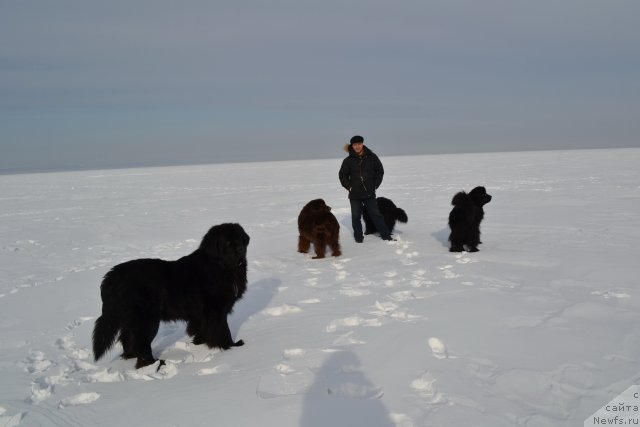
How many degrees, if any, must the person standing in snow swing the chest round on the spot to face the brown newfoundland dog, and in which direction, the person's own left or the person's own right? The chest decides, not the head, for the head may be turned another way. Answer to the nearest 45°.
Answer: approximately 45° to the person's own right

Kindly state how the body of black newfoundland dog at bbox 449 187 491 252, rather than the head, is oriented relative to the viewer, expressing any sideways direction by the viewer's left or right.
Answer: facing away from the viewer and to the right of the viewer

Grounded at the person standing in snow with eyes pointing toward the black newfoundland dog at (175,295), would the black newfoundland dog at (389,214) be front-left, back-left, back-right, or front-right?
back-left

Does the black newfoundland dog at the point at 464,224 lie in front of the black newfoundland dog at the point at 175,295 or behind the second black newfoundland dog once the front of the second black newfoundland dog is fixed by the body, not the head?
in front

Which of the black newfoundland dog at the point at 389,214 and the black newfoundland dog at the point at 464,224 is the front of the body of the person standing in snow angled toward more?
the black newfoundland dog at the point at 464,224

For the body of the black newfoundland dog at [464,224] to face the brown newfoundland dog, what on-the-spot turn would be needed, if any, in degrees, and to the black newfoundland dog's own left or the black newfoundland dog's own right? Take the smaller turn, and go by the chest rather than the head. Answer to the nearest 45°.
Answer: approximately 135° to the black newfoundland dog's own left

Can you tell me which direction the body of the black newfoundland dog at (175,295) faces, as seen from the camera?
to the viewer's right

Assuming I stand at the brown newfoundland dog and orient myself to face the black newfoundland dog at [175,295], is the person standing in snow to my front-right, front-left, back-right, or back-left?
back-left

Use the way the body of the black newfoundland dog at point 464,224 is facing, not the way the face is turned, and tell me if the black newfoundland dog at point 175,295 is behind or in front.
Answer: behind
